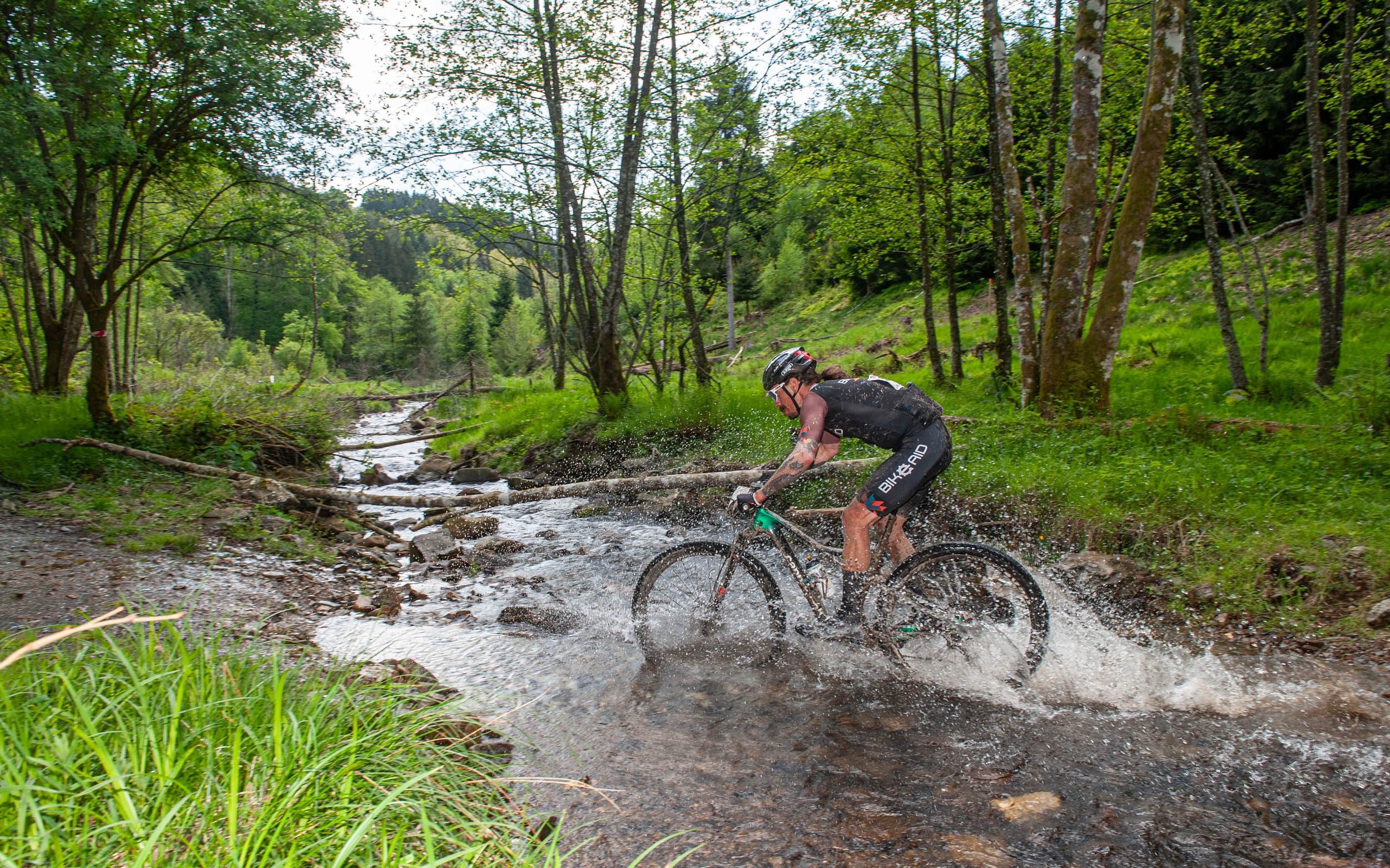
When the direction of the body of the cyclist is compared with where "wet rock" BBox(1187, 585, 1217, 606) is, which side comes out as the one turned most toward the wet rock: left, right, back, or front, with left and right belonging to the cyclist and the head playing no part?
back

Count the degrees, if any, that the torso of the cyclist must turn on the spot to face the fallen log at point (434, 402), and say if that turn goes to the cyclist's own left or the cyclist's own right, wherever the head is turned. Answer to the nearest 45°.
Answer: approximately 45° to the cyclist's own right

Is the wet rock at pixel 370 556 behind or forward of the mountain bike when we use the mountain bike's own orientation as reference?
forward

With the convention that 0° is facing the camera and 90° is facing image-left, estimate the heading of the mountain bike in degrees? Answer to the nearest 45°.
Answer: approximately 90°

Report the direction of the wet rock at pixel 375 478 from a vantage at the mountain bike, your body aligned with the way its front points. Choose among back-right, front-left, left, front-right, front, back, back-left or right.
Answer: front-right

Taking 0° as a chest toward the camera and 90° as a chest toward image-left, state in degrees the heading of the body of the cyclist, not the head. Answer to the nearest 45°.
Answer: approximately 90°

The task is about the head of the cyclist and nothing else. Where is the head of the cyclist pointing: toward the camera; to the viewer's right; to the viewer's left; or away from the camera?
to the viewer's left

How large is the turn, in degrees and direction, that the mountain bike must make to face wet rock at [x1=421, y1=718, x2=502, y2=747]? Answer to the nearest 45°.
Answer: approximately 45° to its left

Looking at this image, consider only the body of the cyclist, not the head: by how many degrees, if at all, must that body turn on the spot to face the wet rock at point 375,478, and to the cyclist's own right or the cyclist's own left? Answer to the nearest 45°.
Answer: approximately 45° to the cyclist's own right
